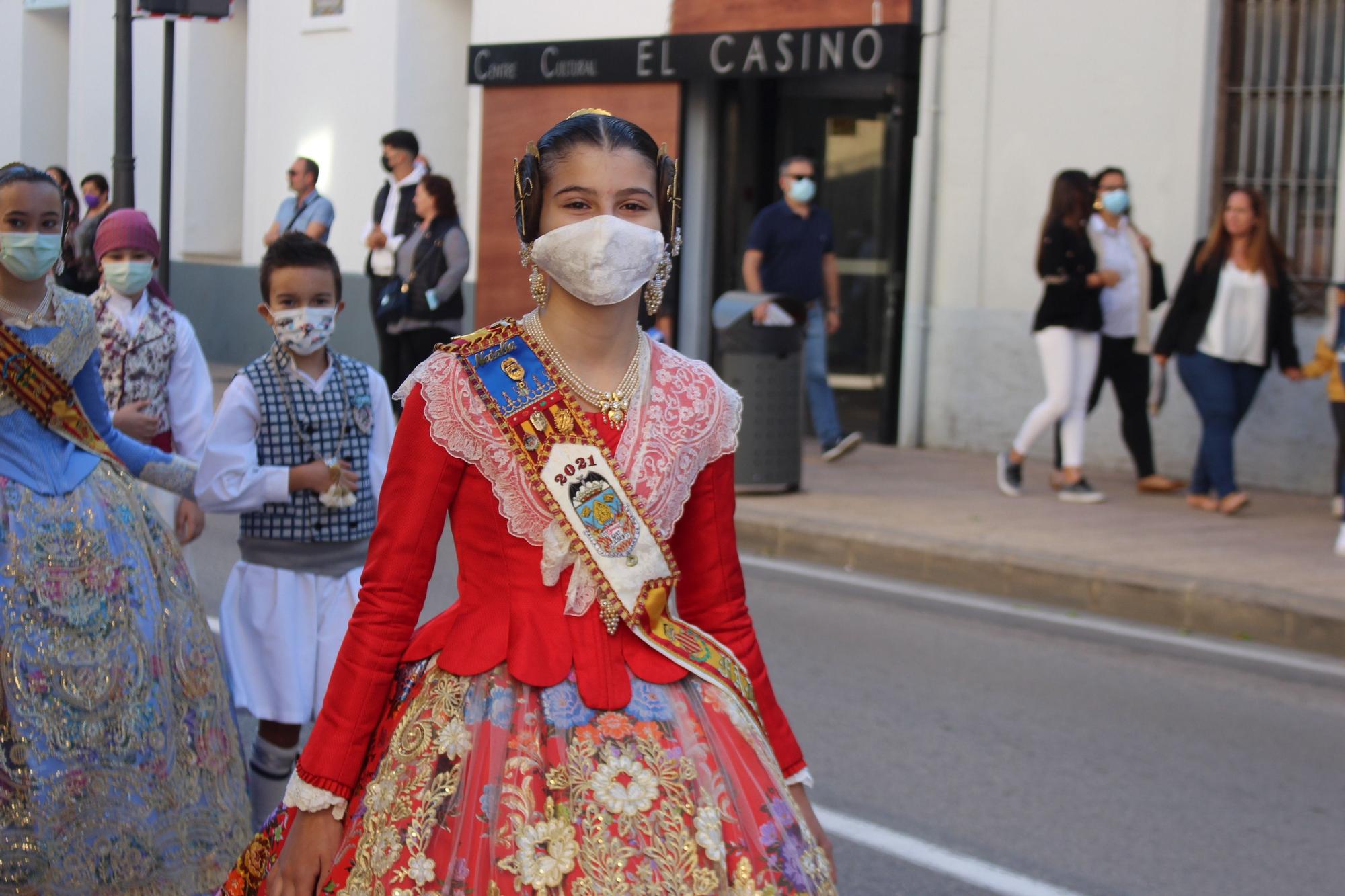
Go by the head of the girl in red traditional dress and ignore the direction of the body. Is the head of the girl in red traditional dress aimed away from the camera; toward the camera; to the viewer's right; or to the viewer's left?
toward the camera

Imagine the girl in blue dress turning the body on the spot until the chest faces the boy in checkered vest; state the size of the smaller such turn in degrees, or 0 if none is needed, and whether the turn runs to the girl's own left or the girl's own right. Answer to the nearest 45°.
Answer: approximately 135° to the girl's own left

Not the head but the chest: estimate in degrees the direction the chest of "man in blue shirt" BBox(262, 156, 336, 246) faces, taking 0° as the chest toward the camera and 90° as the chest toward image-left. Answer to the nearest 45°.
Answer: approximately 45°

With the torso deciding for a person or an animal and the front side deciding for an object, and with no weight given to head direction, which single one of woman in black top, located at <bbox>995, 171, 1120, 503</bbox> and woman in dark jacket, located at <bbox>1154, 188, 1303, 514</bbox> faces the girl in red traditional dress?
the woman in dark jacket

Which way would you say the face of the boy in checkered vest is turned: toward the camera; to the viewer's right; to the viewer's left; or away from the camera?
toward the camera

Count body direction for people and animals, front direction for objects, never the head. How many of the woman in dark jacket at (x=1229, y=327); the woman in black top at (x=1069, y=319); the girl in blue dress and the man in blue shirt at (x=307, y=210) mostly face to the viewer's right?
1

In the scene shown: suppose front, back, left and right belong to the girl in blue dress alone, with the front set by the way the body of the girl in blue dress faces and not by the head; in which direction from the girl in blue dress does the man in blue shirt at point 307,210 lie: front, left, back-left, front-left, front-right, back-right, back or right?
back

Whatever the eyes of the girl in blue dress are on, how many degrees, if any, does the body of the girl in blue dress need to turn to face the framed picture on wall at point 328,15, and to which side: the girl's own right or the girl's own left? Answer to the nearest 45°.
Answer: approximately 180°

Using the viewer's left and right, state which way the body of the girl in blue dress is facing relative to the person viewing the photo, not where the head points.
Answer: facing the viewer

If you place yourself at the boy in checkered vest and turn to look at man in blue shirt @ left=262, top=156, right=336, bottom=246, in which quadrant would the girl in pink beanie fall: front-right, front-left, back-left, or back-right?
front-left

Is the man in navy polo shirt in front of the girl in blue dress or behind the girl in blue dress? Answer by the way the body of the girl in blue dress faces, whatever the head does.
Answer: behind

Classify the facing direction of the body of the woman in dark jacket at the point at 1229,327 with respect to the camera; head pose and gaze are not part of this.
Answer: toward the camera
